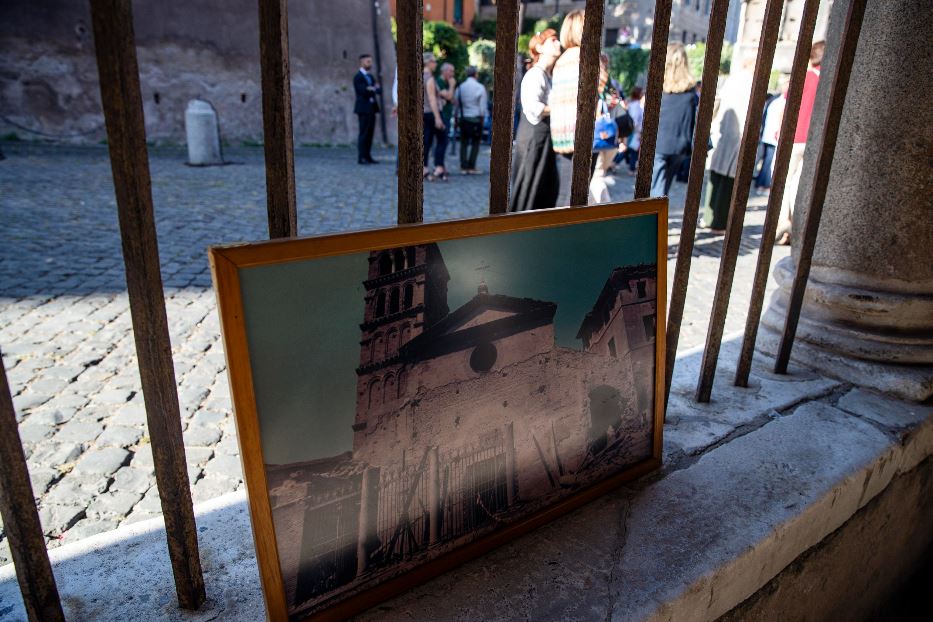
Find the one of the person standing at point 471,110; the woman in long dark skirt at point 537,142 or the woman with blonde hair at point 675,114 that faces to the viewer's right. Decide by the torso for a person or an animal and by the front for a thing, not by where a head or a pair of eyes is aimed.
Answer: the woman in long dark skirt

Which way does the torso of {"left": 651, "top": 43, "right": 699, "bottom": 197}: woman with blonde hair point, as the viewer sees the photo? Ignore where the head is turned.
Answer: away from the camera

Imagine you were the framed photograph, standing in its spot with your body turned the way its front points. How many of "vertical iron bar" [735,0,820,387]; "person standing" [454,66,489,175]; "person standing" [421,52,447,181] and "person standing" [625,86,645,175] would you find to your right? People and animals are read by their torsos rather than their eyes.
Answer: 0

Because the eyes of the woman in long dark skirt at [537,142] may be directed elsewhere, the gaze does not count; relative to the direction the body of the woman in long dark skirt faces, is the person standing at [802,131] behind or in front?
in front

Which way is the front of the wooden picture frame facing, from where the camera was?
facing the viewer and to the right of the viewer

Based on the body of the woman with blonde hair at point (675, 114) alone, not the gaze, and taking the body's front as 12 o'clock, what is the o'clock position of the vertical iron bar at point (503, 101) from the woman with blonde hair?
The vertical iron bar is roughly at 6 o'clock from the woman with blonde hair.

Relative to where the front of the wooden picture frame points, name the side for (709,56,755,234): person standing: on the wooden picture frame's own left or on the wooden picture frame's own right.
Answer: on the wooden picture frame's own left

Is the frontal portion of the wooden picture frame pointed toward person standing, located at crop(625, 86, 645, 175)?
no

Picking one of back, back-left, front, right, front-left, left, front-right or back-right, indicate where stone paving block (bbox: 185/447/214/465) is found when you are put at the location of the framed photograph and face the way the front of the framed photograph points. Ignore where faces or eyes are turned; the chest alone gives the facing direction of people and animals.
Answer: back

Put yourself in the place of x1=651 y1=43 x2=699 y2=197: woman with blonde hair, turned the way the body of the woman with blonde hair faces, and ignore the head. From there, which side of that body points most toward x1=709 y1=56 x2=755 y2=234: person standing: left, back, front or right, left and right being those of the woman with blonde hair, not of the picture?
right

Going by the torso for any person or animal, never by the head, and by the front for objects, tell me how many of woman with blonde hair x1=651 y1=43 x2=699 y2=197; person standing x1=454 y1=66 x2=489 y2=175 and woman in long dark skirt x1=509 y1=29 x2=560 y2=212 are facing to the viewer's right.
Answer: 1

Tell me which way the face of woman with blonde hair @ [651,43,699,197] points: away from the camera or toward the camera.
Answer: away from the camera

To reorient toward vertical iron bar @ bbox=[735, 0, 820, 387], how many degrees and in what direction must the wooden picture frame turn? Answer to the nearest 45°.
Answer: approximately 90° to its left

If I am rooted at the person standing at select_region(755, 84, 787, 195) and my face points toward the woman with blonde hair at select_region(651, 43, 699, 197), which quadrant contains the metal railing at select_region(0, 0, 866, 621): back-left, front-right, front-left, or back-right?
front-left

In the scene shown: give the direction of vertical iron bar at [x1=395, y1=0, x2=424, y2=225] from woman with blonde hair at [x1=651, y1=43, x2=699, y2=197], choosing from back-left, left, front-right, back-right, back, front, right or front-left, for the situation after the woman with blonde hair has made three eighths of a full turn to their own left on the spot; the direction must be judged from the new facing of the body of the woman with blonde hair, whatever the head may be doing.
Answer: front-left

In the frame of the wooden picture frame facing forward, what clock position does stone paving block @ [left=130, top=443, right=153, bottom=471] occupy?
The stone paving block is roughly at 6 o'clock from the wooden picture frame.
